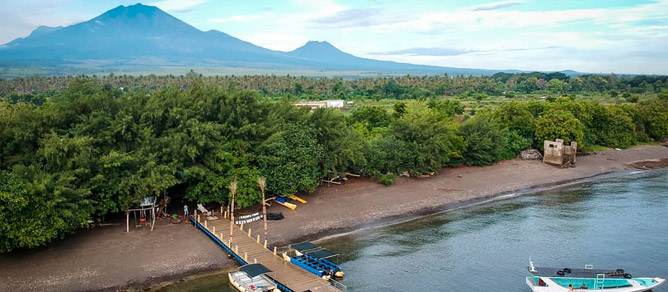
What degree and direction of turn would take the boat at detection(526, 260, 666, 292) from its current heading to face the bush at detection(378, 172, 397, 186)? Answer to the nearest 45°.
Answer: approximately 135° to its left

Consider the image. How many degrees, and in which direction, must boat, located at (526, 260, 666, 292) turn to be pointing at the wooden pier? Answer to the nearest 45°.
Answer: approximately 180°

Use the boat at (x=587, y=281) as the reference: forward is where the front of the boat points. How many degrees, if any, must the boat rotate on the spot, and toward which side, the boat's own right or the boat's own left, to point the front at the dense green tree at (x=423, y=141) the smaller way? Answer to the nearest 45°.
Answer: approximately 135° to the boat's own left

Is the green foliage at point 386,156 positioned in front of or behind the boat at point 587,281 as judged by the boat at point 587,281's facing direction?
behind

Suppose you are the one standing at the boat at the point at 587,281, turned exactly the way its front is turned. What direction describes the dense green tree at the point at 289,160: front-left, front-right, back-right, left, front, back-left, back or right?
back

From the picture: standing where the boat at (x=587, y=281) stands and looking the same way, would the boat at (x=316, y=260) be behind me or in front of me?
behind
